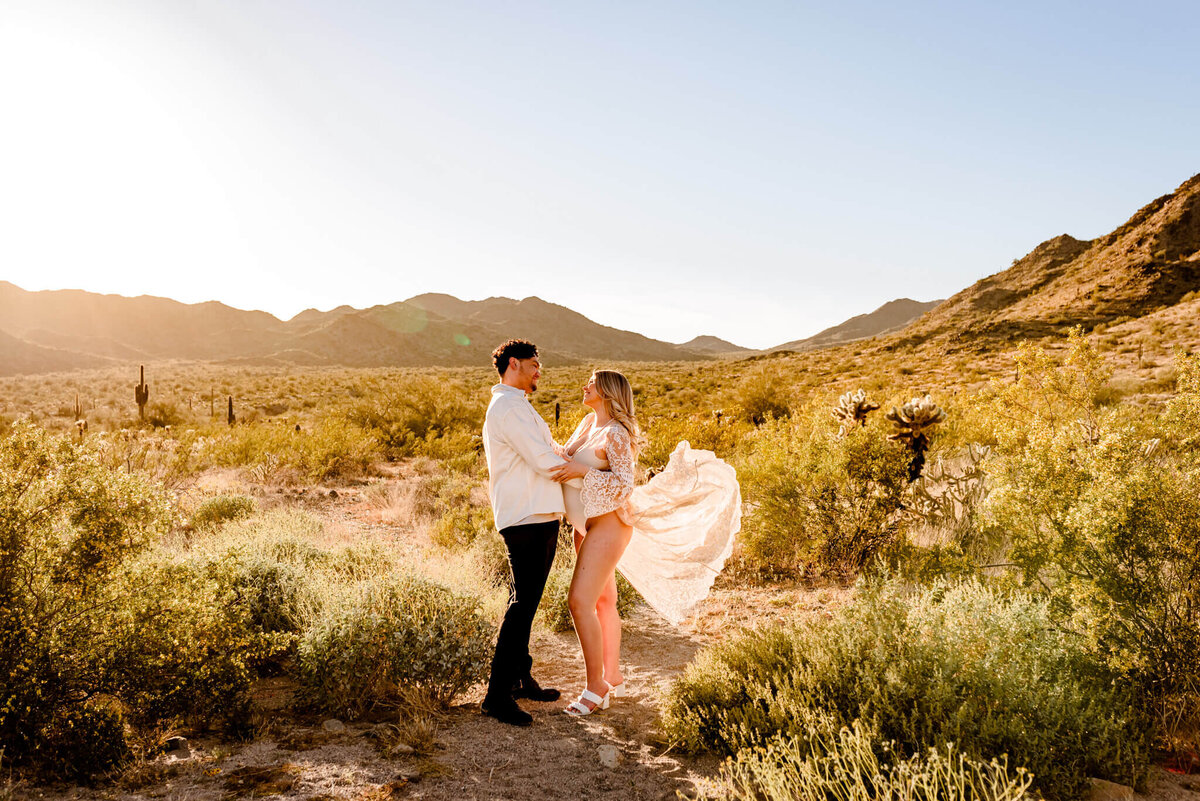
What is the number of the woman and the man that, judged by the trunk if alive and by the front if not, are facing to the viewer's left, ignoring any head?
1

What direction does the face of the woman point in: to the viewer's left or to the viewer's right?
to the viewer's left

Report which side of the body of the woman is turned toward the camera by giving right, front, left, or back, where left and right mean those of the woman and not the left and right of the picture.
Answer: left

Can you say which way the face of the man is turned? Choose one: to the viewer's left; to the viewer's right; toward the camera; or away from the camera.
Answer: to the viewer's right

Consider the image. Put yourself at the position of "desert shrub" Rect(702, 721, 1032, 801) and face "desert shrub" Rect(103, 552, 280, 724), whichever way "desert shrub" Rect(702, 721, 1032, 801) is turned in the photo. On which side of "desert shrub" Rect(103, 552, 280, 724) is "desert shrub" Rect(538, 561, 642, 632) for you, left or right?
right

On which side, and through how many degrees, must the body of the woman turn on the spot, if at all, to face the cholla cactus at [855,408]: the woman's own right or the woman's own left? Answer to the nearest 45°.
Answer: approximately 135° to the woman's own right

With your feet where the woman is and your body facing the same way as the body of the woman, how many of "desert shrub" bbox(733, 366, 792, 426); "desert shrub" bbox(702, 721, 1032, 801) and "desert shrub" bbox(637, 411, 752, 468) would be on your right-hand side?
2

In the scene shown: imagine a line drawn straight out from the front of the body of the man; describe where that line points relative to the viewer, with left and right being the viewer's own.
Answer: facing to the right of the viewer

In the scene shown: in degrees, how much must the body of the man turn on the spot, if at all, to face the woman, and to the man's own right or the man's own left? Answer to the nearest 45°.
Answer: approximately 45° to the man's own left

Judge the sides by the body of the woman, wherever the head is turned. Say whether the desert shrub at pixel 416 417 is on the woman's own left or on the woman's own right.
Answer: on the woman's own right

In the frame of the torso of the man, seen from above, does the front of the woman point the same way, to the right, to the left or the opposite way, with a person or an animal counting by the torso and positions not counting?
the opposite way

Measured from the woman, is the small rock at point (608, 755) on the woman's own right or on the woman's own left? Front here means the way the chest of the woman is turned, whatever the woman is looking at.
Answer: on the woman's own left

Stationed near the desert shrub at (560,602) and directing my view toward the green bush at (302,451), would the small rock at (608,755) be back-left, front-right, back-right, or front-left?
back-left

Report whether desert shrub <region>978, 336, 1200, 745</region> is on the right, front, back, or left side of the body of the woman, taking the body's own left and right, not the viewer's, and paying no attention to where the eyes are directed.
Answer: back
